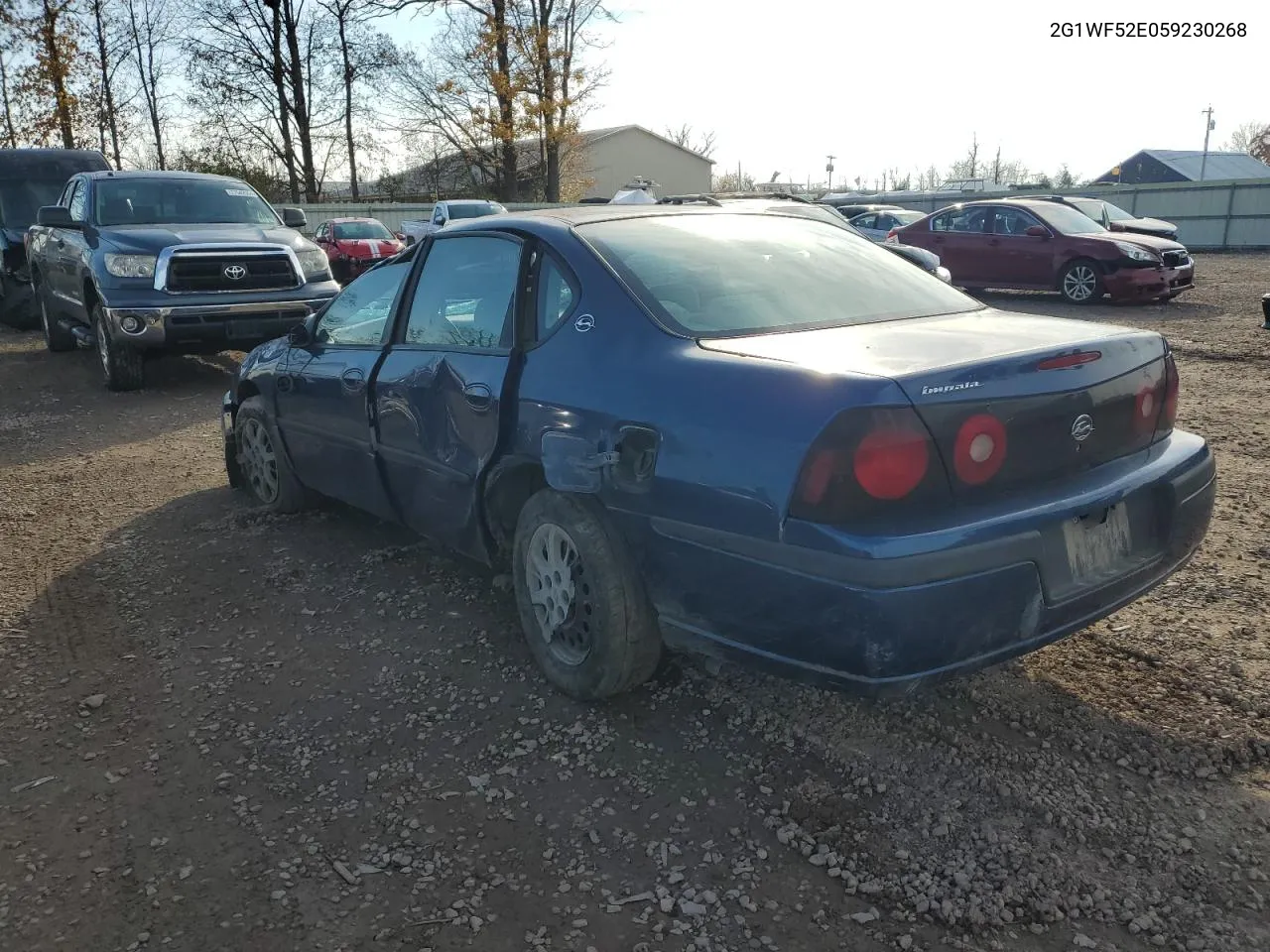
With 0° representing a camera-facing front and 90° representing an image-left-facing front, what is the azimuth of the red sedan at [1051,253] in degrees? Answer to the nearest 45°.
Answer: approximately 315°

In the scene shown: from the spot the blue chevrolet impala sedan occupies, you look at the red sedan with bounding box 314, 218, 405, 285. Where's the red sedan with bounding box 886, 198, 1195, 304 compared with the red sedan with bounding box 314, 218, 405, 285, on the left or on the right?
right

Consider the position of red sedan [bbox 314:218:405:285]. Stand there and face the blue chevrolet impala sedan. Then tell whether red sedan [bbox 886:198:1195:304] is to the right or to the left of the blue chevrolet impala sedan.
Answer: left

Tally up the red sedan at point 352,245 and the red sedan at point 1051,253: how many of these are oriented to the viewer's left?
0

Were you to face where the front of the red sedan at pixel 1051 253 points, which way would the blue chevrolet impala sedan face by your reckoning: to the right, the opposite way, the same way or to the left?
the opposite way

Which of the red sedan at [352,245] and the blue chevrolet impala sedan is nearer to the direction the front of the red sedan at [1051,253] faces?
the blue chevrolet impala sedan

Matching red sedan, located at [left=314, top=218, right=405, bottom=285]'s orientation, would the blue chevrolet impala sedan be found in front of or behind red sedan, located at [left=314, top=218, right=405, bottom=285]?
in front

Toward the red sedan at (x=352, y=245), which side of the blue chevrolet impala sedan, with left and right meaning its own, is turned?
front

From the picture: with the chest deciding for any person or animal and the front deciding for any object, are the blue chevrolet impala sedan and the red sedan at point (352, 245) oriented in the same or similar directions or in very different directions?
very different directions

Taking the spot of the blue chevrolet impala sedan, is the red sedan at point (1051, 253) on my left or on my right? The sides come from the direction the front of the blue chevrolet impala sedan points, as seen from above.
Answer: on my right

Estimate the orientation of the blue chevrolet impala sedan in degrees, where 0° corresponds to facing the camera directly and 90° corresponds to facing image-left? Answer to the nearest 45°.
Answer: approximately 135°

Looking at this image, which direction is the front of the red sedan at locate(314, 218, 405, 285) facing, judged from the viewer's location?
facing the viewer and to the right of the viewer
